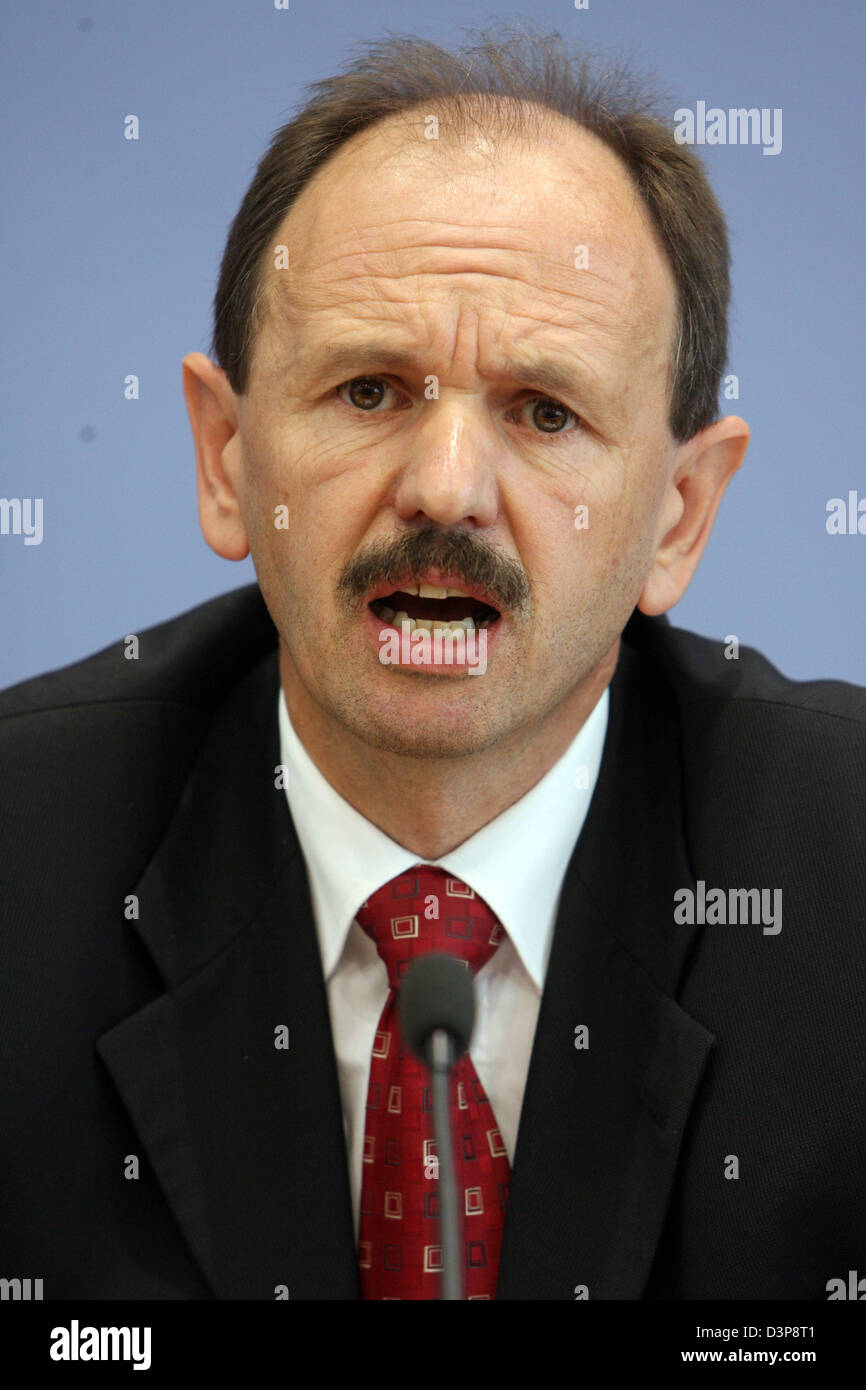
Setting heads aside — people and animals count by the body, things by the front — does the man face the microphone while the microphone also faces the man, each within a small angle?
yes

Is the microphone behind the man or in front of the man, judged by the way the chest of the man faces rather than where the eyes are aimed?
in front

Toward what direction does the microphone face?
away from the camera

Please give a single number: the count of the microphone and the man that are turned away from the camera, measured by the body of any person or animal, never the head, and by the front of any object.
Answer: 1

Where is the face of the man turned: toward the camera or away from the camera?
toward the camera

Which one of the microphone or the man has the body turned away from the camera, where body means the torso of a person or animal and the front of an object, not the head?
the microphone

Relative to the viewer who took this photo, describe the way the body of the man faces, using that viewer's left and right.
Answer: facing the viewer

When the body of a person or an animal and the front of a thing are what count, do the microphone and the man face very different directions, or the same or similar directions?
very different directions

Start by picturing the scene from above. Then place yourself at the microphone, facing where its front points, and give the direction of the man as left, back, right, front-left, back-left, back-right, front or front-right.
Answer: front
